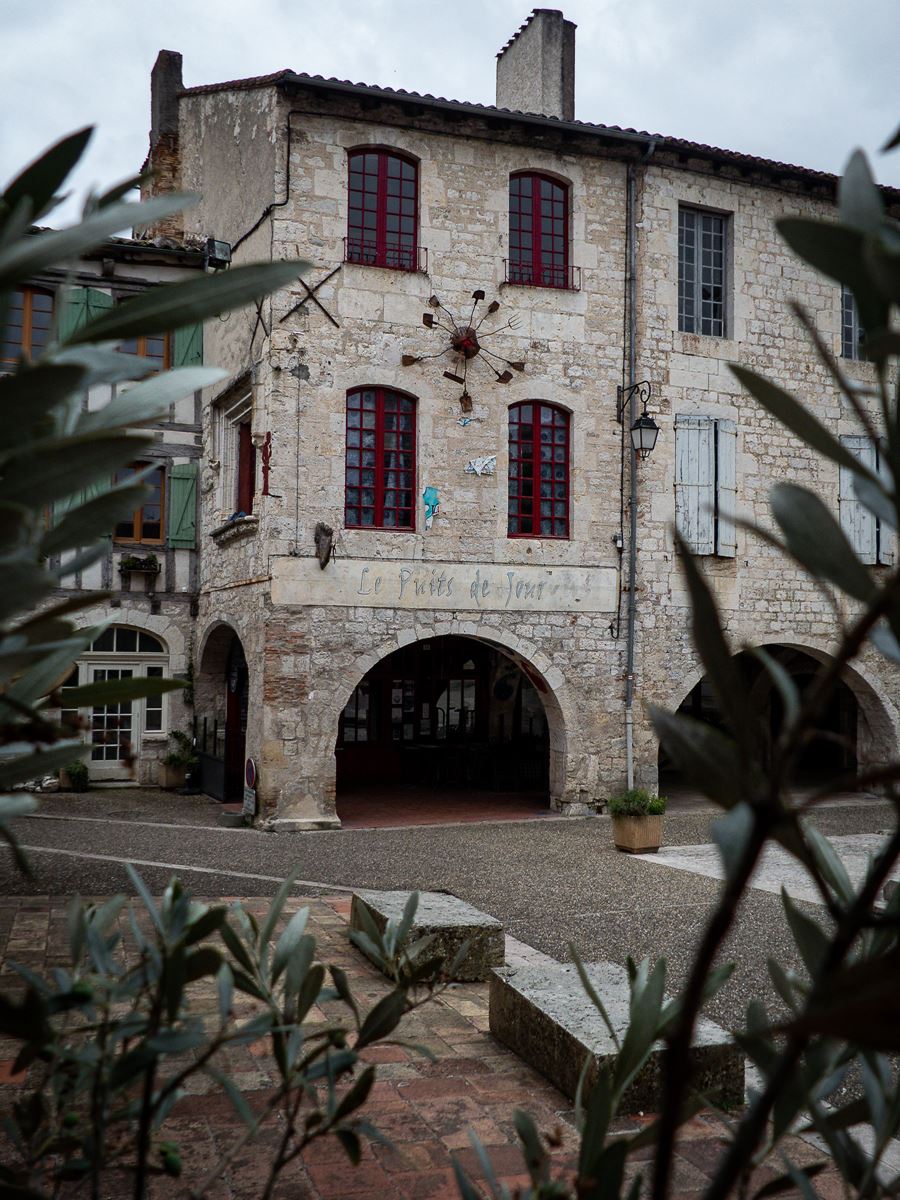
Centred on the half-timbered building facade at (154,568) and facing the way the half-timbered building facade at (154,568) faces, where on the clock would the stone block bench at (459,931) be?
The stone block bench is roughly at 12 o'clock from the half-timbered building facade.

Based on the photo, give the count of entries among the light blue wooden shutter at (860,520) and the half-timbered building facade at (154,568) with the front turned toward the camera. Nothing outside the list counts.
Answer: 2

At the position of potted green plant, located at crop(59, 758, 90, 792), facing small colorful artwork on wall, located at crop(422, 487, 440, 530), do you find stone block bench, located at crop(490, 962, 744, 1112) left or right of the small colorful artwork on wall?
right

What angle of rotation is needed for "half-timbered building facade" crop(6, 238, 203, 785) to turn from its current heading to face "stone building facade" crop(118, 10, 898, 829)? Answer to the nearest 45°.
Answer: approximately 45° to its left

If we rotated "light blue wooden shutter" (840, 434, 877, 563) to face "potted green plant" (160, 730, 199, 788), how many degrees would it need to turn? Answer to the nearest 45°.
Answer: approximately 90° to its right

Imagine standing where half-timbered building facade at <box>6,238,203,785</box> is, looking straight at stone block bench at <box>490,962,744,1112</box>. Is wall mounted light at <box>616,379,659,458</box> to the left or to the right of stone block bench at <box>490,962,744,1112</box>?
left

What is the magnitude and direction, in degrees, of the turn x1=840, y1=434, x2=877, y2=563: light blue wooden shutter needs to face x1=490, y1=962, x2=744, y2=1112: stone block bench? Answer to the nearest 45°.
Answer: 0° — it already faces it

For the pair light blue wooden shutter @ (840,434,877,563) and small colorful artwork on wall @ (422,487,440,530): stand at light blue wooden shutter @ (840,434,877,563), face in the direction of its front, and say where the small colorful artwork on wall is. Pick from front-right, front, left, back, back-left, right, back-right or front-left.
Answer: front-right

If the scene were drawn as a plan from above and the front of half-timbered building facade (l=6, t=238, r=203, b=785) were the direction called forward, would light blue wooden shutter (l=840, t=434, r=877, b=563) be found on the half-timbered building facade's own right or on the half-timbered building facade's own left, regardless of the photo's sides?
on the half-timbered building facade's own left

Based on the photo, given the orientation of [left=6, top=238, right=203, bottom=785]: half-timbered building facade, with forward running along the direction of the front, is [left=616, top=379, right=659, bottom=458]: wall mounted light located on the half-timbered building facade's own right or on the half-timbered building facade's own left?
on the half-timbered building facade's own left

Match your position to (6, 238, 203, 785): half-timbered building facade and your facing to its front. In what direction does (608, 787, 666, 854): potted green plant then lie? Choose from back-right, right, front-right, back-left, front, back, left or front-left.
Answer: front-left

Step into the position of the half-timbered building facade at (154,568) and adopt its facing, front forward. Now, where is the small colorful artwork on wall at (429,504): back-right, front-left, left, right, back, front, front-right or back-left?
front-left
